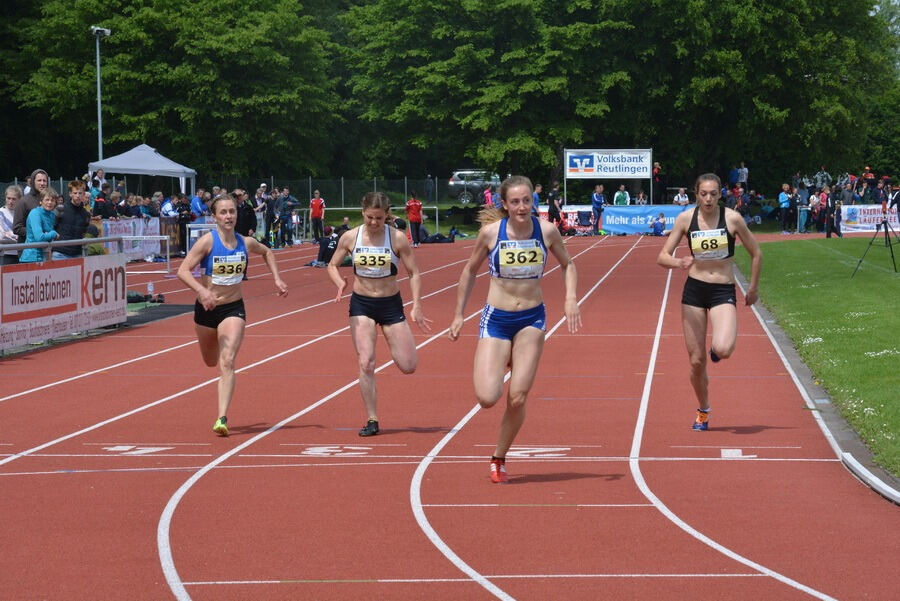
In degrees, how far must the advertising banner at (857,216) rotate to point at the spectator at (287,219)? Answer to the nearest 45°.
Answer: approximately 45° to its right

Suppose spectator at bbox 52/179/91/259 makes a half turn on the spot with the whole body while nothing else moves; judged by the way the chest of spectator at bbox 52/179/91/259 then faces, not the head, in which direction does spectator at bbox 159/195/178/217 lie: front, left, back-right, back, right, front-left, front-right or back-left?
front-right

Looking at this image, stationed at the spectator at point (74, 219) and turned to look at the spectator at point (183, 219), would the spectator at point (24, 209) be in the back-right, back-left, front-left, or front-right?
back-left

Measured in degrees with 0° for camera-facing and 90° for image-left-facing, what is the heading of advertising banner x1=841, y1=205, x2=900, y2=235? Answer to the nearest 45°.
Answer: approximately 0°
